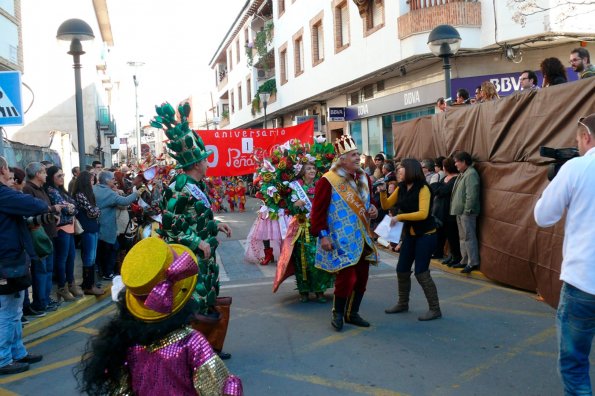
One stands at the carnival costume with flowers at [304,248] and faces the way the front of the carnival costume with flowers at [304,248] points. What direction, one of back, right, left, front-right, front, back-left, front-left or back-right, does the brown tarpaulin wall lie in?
left

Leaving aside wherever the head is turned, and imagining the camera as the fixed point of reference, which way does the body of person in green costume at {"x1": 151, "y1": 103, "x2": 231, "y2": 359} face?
to the viewer's right

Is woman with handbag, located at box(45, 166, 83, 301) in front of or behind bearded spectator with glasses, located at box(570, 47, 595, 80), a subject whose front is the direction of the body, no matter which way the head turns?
in front

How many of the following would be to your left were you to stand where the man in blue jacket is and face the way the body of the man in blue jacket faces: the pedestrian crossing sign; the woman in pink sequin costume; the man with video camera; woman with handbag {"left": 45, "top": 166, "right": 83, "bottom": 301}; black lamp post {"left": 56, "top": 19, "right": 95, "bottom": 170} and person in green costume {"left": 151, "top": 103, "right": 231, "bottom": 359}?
3

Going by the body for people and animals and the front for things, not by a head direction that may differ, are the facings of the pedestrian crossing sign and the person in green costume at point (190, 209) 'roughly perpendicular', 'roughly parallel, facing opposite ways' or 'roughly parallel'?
roughly perpendicular

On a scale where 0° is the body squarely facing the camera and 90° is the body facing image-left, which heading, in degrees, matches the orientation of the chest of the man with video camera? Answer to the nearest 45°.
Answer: approximately 135°

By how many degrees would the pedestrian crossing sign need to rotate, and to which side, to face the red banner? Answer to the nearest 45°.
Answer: approximately 135° to its left

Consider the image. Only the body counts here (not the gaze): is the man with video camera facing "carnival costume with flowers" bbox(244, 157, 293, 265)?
yes

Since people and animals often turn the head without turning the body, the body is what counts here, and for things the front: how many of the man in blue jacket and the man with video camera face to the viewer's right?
1

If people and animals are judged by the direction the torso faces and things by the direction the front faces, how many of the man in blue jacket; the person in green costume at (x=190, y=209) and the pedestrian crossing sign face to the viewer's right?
2

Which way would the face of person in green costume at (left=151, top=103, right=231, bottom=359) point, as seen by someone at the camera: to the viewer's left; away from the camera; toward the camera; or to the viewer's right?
to the viewer's right

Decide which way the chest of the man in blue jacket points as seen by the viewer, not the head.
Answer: to the viewer's right
